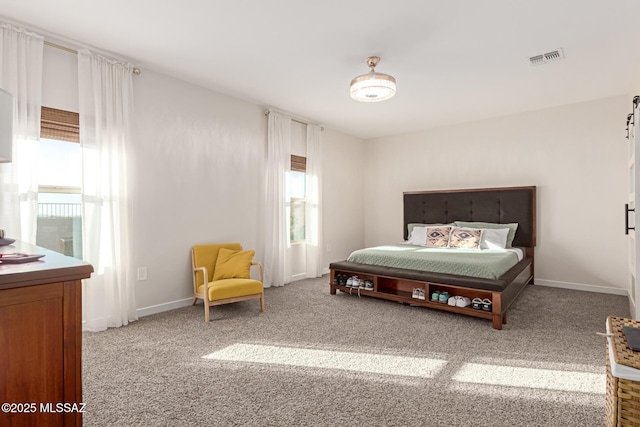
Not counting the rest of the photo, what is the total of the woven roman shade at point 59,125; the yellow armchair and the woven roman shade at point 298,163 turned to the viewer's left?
0

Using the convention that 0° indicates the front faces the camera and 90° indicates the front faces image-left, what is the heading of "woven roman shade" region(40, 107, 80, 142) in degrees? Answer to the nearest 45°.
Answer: approximately 315°

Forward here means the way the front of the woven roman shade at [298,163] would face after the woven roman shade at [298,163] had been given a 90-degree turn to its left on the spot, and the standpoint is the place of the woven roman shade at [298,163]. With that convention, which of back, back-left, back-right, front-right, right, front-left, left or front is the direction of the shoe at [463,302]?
right

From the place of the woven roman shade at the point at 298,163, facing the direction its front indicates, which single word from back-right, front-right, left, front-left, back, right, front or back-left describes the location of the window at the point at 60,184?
right

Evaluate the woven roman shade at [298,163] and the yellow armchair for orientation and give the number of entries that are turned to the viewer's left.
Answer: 0

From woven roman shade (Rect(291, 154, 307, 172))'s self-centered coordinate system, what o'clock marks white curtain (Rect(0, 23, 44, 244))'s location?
The white curtain is roughly at 3 o'clock from the woven roman shade.

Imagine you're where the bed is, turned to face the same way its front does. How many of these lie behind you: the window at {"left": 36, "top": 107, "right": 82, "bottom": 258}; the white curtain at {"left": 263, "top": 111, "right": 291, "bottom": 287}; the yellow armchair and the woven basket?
0

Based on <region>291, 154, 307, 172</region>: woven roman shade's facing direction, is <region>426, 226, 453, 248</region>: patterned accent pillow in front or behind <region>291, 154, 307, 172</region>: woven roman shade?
in front

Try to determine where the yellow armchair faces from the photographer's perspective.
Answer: facing the viewer and to the right of the viewer

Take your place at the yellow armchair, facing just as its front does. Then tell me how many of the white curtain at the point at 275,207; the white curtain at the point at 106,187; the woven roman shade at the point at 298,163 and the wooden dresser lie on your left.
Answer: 2

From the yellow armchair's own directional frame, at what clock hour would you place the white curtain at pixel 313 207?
The white curtain is roughly at 9 o'clock from the yellow armchair.
